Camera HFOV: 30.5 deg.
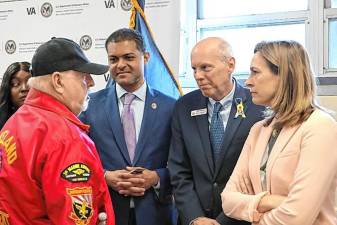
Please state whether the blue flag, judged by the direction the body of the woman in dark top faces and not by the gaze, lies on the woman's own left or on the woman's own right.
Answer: on the woman's own left

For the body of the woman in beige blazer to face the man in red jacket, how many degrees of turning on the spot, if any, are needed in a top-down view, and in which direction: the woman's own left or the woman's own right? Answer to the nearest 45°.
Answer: approximately 45° to the woman's own right

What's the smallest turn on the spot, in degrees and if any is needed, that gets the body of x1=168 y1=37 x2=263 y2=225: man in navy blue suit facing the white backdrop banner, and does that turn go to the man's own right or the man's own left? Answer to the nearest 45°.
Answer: approximately 135° to the man's own right

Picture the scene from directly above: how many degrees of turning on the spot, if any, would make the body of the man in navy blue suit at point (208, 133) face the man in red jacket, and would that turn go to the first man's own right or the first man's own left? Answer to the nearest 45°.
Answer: approximately 45° to the first man's own right

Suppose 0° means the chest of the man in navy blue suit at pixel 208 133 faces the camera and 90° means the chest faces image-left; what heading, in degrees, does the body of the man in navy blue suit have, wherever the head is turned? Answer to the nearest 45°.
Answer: approximately 0°

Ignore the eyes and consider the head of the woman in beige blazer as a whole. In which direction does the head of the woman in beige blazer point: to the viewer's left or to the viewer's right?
to the viewer's left

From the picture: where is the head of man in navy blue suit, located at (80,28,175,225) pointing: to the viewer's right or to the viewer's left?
to the viewer's left

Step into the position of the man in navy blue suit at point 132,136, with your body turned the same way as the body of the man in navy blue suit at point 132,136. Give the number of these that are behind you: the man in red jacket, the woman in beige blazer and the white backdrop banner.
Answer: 1
